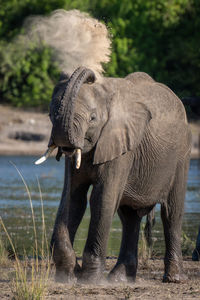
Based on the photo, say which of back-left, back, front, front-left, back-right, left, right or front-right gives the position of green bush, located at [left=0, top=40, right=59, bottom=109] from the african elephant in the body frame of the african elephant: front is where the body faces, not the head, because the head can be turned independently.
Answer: back-right

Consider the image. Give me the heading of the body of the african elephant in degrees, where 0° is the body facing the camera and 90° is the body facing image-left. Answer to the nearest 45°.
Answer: approximately 45°
